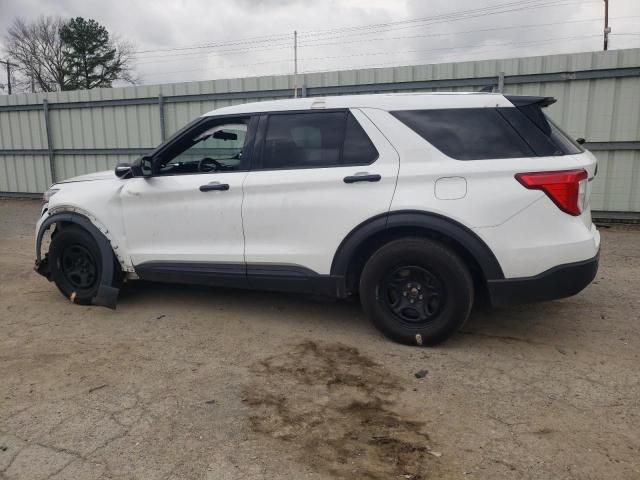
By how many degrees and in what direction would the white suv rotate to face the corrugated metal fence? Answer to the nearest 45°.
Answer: approximately 90° to its right

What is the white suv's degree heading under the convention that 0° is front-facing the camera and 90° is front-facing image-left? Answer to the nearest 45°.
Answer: approximately 90°

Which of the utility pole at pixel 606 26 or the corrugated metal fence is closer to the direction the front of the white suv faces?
the corrugated metal fence

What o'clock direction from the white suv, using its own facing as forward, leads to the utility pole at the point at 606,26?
The utility pole is roughly at 4 o'clock from the white suv.

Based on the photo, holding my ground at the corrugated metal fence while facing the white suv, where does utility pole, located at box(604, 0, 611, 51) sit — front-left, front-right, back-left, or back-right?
back-left
